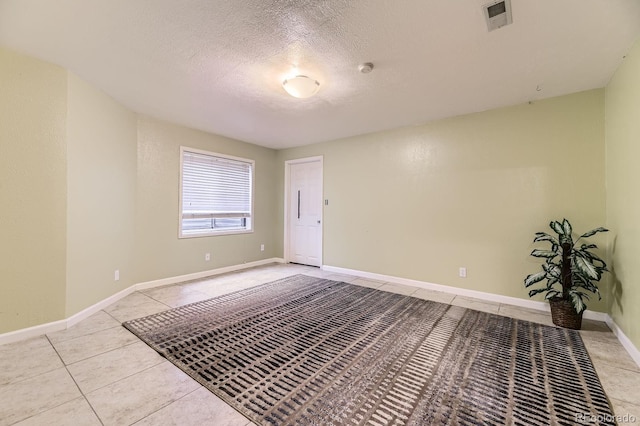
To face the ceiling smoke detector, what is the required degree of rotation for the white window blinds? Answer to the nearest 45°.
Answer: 0° — it already faces it

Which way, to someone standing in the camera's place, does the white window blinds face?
facing the viewer and to the right of the viewer

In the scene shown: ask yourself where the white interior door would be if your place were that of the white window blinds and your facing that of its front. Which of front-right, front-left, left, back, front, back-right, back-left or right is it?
front-left

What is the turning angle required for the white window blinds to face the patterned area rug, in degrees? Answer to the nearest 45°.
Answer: approximately 45° to its right

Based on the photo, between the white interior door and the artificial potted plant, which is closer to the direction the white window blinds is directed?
the artificial potted plant

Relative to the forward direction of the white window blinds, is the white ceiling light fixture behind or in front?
in front

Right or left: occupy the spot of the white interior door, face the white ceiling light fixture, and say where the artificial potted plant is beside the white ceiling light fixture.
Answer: left

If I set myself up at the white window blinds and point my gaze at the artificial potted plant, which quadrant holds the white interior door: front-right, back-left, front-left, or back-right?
front-left

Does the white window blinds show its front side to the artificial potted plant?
yes
